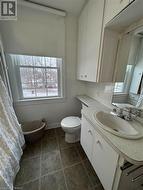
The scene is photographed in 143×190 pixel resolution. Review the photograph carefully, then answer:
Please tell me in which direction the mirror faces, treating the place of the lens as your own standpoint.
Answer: facing the viewer and to the left of the viewer

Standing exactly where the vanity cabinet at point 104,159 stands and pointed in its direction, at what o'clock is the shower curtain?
The shower curtain is roughly at 1 o'clock from the vanity cabinet.

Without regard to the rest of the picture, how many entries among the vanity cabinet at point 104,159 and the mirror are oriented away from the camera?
0

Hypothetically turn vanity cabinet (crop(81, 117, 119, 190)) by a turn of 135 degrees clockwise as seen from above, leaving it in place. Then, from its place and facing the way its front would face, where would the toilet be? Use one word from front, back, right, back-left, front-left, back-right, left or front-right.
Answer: front-left

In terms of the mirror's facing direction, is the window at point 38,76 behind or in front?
in front

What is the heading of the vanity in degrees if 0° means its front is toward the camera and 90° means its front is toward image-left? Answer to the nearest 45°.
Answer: approximately 45°

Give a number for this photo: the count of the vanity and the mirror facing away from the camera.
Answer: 0
